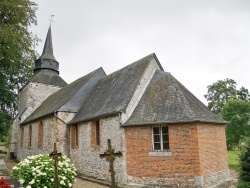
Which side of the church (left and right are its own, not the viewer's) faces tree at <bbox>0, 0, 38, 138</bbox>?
front

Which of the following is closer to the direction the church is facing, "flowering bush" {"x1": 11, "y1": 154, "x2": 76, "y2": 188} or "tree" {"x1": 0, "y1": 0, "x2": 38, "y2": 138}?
the tree

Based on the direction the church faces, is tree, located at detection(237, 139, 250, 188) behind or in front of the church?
behind

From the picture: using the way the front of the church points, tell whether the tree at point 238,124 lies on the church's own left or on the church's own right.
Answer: on the church's own right

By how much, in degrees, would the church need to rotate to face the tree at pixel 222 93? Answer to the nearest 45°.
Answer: approximately 90° to its right

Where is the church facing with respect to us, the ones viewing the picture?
facing away from the viewer and to the left of the viewer
